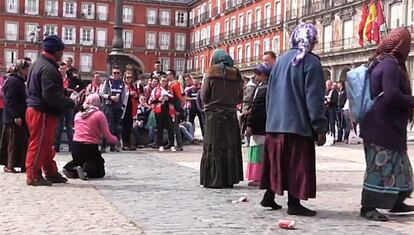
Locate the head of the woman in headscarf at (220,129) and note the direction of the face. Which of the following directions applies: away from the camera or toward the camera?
away from the camera

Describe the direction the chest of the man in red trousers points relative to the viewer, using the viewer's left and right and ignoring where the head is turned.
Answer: facing to the right of the viewer

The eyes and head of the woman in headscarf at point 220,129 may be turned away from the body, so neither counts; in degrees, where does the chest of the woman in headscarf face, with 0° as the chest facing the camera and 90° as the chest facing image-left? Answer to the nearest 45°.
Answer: approximately 180°

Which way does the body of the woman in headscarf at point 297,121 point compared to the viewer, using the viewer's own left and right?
facing away from the viewer and to the right of the viewer

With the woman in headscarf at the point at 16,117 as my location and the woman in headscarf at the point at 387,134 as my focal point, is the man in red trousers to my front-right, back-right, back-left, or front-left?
front-right

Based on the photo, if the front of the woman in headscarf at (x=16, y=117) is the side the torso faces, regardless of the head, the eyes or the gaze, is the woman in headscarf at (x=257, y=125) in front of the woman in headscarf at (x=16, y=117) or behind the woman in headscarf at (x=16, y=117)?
in front

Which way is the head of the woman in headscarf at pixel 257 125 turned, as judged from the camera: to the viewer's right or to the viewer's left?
to the viewer's left

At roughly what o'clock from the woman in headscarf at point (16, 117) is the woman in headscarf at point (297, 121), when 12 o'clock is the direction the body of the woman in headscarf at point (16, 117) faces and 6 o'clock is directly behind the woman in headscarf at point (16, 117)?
the woman in headscarf at point (297, 121) is roughly at 2 o'clock from the woman in headscarf at point (16, 117).

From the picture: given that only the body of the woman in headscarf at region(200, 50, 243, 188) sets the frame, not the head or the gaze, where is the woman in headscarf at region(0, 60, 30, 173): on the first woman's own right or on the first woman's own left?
on the first woman's own left
